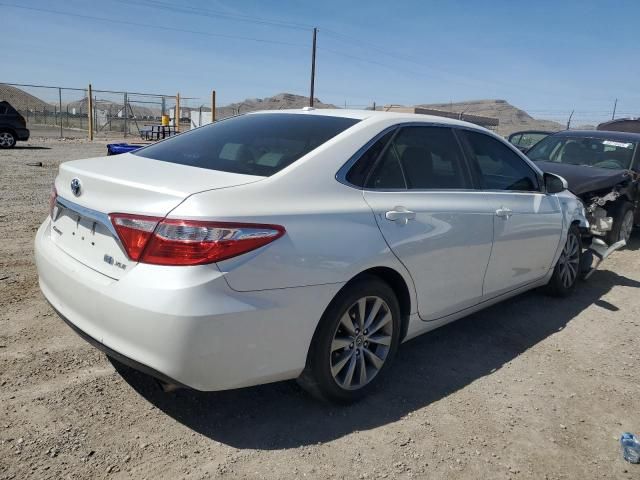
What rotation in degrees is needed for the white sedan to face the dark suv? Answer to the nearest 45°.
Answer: approximately 90° to its left

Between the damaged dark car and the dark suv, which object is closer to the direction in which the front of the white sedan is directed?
the damaged dark car

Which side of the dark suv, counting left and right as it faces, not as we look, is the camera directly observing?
left

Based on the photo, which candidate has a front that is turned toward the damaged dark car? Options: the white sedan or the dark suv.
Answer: the white sedan

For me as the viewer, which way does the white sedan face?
facing away from the viewer and to the right of the viewer

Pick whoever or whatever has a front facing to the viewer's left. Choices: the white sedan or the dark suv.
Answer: the dark suv

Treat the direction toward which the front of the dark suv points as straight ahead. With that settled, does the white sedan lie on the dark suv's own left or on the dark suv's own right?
on the dark suv's own left

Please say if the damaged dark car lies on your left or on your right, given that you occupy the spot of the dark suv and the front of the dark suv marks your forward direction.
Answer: on your left

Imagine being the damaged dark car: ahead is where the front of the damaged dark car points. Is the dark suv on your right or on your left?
on your right

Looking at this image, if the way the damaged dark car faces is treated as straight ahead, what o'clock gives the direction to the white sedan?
The white sedan is roughly at 11 o'clock from the damaged dark car.

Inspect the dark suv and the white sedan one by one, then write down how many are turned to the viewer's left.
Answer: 1
